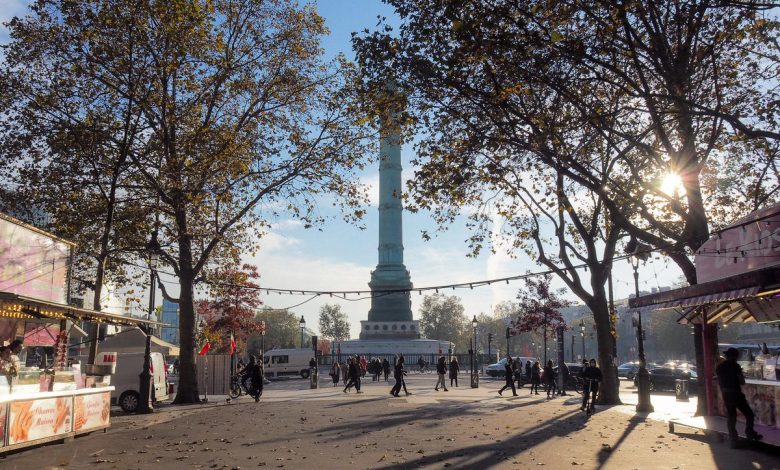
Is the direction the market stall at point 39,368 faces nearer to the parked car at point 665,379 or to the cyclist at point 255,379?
the parked car

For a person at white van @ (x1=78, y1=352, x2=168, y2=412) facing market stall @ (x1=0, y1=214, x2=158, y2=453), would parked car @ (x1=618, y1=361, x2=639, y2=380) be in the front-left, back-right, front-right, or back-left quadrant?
back-left

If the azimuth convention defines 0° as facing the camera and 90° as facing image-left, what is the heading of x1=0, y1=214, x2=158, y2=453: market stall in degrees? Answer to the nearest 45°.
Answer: approximately 315°

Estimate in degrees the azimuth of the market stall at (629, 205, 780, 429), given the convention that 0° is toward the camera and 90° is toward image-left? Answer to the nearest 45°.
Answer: approximately 45°

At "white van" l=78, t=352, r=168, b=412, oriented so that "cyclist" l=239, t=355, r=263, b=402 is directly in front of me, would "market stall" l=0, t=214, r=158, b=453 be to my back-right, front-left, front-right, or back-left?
back-right

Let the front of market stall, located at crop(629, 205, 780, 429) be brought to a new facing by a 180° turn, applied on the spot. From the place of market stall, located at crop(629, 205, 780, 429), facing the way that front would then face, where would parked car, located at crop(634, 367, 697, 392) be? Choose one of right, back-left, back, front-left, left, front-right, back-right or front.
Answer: front-left

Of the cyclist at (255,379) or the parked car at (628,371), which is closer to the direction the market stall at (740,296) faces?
the cyclist

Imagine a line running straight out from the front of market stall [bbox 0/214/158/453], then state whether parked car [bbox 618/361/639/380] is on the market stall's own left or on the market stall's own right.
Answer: on the market stall's own left

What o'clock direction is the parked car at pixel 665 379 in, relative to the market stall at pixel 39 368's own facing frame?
The parked car is roughly at 10 o'clock from the market stall.

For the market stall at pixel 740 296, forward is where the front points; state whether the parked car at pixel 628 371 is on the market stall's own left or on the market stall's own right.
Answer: on the market stall's own right
